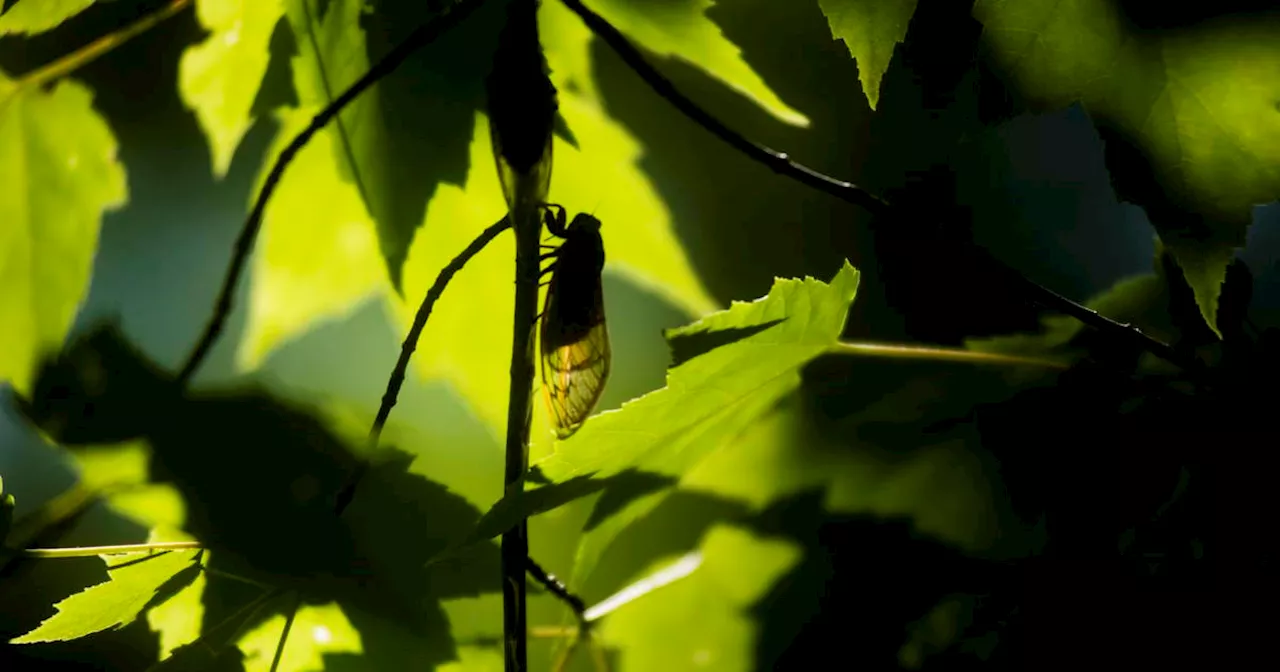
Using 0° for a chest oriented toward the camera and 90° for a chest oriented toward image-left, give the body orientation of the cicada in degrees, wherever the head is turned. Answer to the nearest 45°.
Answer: approximately 90°
